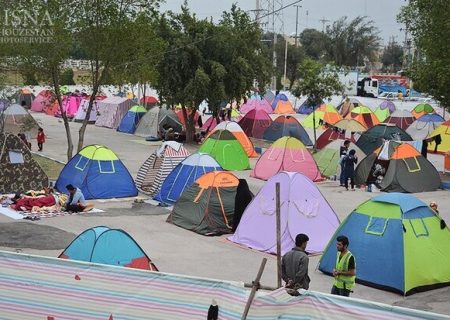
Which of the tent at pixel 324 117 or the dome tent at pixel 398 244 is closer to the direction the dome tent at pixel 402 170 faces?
the dome tent

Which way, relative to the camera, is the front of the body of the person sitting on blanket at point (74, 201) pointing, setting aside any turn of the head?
to the viewer's left

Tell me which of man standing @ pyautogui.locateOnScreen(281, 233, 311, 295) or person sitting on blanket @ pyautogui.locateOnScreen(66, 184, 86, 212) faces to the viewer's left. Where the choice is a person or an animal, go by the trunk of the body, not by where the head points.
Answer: the person sitting on blanket

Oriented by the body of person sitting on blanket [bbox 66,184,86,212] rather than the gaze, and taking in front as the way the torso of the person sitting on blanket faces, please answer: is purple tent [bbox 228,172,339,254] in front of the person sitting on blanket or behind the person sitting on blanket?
behind

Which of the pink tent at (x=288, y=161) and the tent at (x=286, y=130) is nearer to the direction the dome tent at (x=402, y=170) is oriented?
the pink tent

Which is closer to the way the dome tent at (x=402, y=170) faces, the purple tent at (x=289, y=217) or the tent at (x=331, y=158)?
the purple tent

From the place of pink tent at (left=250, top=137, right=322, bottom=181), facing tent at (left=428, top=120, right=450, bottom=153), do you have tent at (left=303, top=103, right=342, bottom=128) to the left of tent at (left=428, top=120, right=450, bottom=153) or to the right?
left

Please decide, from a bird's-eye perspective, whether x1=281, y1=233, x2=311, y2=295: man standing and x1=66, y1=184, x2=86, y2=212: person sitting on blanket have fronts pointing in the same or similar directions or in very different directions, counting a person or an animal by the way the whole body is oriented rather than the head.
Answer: very different directions

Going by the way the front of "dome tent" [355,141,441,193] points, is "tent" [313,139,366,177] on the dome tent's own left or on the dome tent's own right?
on the dome tent's own right
